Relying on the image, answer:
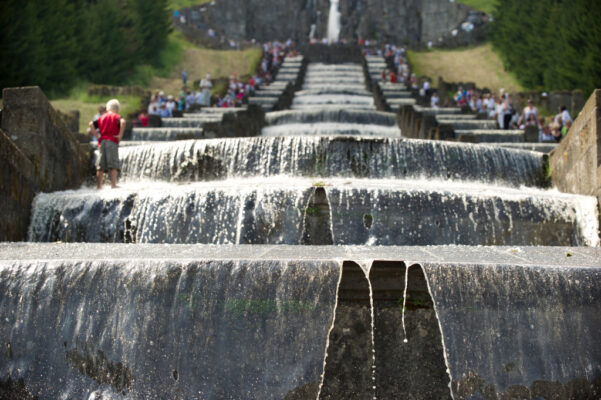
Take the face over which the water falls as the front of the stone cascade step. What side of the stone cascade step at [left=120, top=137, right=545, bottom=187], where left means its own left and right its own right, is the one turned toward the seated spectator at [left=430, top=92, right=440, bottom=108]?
back

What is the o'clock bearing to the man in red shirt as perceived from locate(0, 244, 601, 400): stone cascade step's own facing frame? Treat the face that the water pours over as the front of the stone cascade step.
The man in red shirt is roughly at 5 o'clock from the stone cascade step.

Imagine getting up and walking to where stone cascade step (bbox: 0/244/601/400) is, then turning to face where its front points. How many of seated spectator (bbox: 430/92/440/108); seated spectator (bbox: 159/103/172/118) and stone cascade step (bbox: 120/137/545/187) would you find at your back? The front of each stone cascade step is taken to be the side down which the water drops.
3
